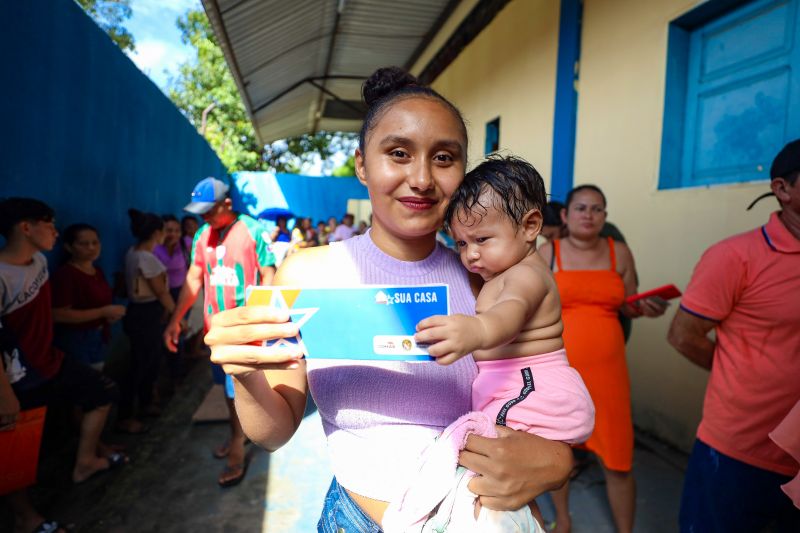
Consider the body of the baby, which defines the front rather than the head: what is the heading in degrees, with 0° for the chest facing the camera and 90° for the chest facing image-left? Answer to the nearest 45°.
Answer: approximately 90°

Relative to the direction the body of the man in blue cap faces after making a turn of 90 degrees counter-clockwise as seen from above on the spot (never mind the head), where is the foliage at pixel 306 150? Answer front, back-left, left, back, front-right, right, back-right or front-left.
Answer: back-left

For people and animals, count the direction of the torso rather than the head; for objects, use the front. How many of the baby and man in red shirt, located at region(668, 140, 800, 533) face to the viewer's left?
1

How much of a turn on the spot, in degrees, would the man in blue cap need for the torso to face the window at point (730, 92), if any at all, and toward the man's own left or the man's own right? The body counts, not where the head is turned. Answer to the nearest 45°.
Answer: approximately 90° to the man's own left

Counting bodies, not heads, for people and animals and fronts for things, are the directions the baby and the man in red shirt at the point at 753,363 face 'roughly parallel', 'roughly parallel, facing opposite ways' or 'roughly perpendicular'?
roughly perpendicular

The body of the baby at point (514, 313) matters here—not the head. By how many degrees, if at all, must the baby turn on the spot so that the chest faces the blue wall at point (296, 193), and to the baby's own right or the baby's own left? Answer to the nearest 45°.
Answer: approximately 45° to the baby's own right

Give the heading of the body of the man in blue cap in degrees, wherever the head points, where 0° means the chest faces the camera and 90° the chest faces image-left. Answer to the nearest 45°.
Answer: approximately 45°
